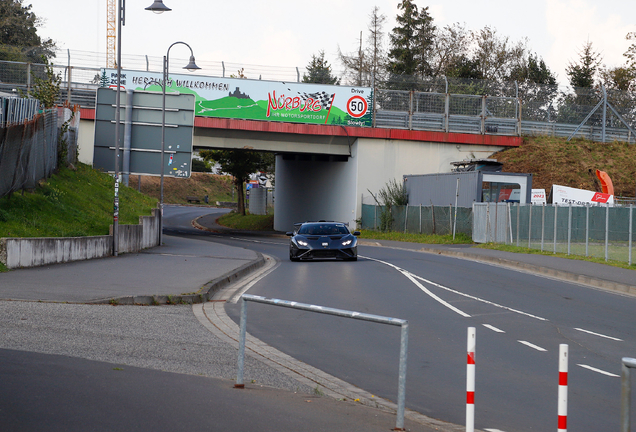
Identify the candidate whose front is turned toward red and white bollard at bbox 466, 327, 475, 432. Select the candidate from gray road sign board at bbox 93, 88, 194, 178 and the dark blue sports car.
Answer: the dark blue sports car

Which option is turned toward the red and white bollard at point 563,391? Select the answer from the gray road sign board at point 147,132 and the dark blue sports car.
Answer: the dark blue sports car

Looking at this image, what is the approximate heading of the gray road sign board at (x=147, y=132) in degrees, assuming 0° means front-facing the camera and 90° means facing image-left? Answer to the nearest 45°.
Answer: approximately 180°

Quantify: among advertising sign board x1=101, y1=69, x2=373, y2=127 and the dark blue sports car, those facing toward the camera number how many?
2

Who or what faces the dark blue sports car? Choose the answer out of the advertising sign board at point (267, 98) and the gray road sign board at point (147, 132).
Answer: the advertising sign board at point (267, 98)

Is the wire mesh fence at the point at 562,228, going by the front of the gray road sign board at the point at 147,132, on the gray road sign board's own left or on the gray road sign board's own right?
on the gray road sign board's own right

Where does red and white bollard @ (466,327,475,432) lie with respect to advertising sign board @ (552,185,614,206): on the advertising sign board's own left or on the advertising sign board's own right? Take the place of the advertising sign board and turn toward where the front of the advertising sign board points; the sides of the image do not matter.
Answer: on the advertising sign board's own right

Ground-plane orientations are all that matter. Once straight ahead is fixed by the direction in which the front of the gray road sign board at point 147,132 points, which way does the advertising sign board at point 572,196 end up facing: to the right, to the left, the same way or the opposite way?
the opposite way

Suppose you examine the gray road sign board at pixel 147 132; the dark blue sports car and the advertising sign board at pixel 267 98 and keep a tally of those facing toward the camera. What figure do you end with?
2

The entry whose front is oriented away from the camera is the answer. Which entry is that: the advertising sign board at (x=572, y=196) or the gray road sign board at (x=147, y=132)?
the gray road sign board at (x=147, y=132)

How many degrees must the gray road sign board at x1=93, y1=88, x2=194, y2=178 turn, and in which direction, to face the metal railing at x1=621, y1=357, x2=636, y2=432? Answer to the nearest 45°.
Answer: approximately 180°

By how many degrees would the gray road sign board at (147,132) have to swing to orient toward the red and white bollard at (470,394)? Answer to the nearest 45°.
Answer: approximately 180°

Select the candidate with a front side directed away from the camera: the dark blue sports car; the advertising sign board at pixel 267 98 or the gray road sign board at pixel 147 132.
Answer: the gray road sign board at pixel 147 132
